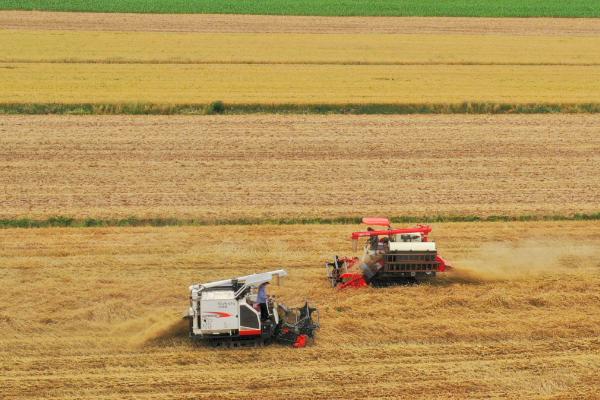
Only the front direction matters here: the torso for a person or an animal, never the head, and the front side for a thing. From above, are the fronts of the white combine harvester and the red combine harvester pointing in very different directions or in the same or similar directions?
very different directions

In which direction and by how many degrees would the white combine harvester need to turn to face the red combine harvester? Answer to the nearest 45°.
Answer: approximately 45° to its left

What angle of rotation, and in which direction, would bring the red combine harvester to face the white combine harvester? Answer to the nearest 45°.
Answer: approximately 45° to its left

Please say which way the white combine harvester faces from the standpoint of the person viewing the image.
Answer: facing to the right of the viewer

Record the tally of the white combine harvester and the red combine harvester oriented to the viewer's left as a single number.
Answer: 1

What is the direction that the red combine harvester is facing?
to the viewer's left

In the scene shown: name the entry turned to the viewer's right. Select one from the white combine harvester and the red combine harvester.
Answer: the white combine harvester
